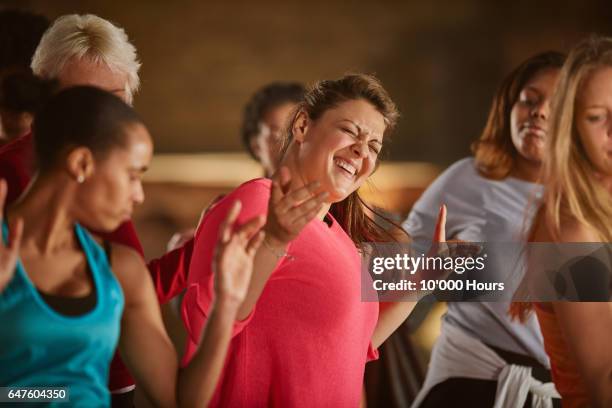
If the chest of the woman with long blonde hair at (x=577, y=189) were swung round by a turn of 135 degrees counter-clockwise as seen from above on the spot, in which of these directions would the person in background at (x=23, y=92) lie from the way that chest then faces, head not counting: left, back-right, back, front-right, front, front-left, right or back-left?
back-left

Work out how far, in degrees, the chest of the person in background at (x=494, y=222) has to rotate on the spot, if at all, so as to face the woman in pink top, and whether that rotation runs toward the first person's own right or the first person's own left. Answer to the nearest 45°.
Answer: approximately 45° to the first person's own right

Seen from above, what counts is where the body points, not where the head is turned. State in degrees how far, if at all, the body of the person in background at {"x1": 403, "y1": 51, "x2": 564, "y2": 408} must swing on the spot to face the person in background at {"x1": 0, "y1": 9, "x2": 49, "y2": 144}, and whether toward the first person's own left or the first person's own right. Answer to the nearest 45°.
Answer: approximately 90° to the first person's own right

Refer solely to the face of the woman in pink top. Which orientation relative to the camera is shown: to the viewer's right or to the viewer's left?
to the viewer's right

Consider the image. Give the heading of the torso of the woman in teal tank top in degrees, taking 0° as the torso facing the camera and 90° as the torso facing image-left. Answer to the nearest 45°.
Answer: approximately 315°

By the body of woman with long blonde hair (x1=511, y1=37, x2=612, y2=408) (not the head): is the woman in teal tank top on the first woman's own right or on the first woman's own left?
on the first woman's own right

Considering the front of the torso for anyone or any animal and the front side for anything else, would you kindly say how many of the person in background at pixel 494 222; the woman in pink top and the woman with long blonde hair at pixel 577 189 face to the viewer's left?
0

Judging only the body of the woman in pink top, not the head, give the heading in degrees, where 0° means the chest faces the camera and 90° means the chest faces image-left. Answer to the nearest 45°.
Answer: approximately 315°

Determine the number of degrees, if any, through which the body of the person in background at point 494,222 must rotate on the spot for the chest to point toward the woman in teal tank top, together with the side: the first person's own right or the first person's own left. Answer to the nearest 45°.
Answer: approximately 90° to the first person's own right
